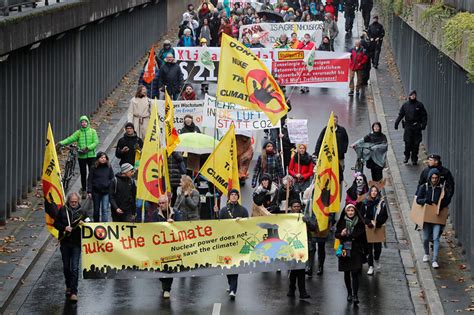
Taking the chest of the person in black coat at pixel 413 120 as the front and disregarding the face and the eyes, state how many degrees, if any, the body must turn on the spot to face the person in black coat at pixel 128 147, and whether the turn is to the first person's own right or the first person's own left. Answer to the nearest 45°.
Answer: approximately 45° to the first person's own right

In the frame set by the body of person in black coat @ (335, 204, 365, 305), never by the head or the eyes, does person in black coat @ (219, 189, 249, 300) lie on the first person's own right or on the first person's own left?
on the first person's own right

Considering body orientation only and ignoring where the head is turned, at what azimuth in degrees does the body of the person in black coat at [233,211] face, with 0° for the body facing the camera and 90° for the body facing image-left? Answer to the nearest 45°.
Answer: approximately 0°

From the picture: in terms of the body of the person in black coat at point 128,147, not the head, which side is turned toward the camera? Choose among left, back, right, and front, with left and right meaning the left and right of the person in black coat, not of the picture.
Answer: front

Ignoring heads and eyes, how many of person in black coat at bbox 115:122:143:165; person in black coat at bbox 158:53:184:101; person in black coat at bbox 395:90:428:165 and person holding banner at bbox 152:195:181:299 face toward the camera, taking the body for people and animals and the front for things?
4

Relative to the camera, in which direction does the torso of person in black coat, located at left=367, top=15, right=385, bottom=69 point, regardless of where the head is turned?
toward the camera

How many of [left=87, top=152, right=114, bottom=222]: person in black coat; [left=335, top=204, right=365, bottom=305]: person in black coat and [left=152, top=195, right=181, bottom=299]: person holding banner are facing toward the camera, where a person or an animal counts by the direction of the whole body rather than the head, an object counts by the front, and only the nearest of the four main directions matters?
3

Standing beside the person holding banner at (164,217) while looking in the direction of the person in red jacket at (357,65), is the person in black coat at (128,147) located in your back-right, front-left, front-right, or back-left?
front-left

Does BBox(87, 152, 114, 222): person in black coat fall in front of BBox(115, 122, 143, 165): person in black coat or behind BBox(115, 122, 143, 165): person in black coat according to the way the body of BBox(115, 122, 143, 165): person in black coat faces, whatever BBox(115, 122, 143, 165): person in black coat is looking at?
in front

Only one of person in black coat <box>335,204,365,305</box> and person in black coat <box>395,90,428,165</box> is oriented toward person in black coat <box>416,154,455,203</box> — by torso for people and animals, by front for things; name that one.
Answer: person in black coat <box>395,90,428,165</box>

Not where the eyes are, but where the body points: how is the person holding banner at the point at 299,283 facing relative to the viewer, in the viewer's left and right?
facing the viewer
